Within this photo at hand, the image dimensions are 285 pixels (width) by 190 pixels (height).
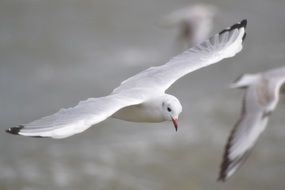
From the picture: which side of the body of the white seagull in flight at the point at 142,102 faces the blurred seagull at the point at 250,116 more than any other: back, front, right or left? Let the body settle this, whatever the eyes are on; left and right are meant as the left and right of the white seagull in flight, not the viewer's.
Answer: left

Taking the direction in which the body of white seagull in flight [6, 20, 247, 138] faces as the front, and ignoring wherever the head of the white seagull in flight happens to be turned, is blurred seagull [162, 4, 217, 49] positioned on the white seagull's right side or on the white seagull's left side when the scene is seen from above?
on the white seagull's left side

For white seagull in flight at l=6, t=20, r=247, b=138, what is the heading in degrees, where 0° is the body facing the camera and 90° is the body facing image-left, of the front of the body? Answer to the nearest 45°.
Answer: approximately 315°
